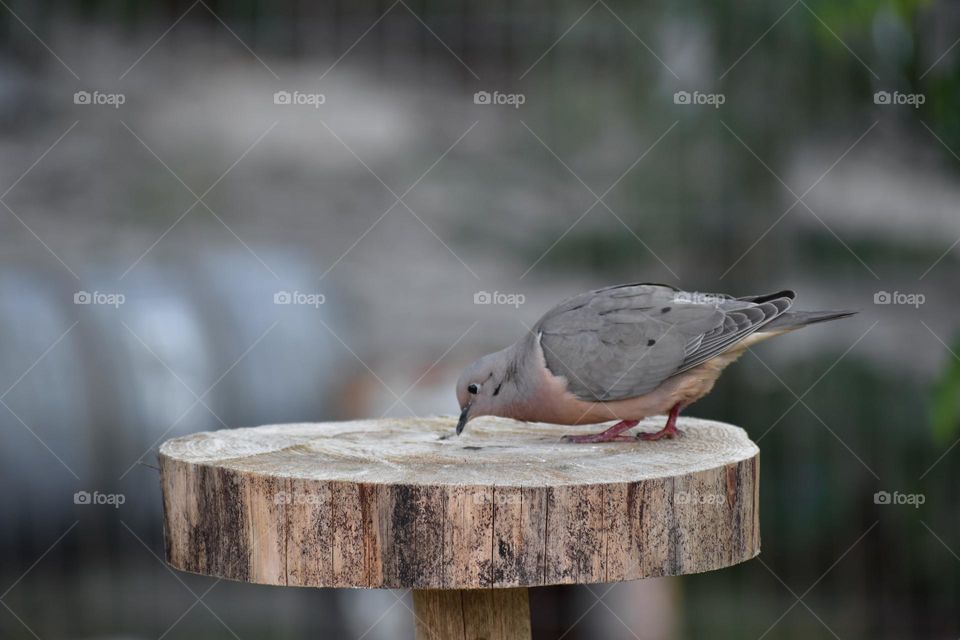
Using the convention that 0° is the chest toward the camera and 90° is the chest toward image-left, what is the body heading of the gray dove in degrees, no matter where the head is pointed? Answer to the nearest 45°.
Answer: approximately 90°
